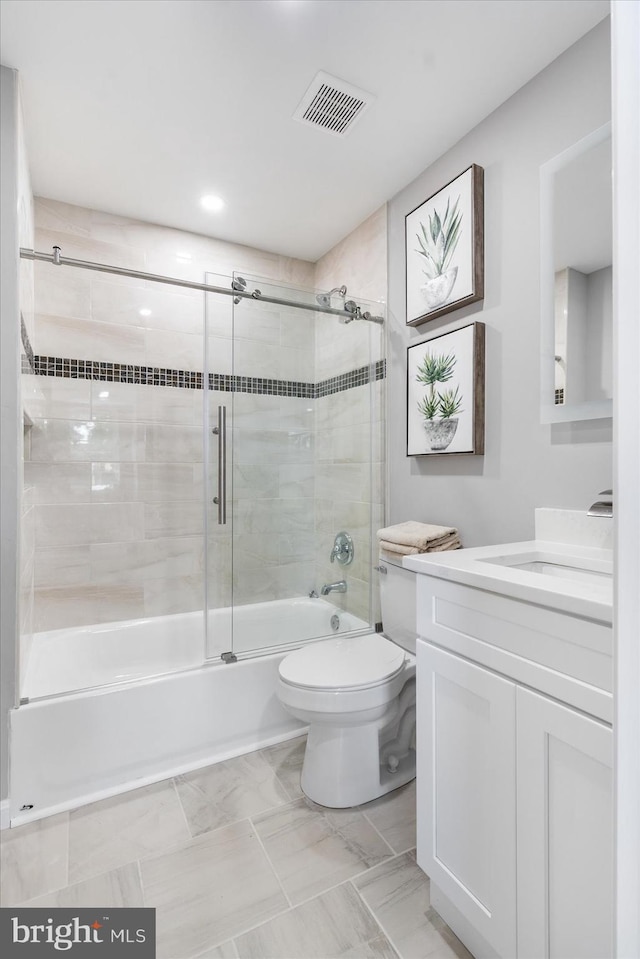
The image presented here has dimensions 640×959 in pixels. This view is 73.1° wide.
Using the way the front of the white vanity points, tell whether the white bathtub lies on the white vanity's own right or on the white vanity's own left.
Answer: on the white vanity's own right

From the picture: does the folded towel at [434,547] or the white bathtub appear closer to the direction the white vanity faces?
the white bathtub

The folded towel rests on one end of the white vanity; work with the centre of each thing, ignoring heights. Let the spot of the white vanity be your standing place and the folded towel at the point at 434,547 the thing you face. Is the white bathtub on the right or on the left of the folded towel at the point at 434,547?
left

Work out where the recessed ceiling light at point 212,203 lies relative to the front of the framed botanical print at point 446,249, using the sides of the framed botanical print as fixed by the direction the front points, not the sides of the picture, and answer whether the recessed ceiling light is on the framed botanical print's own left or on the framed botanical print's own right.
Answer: on the framed botanical print's own right

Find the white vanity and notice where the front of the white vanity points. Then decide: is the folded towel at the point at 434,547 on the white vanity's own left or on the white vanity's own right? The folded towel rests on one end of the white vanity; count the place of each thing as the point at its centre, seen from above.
on the white vanity's own right
